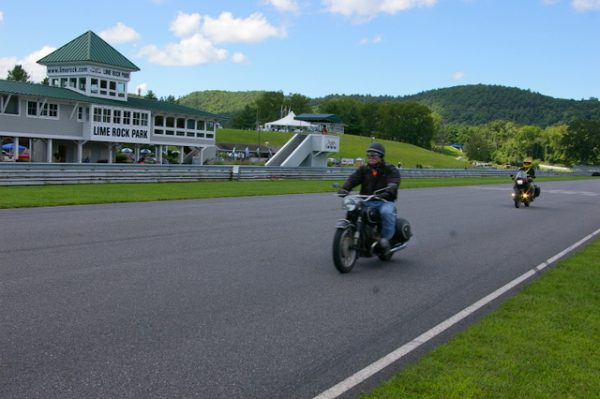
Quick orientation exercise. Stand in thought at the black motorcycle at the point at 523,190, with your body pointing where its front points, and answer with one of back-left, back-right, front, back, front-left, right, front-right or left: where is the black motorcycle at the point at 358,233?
front-left

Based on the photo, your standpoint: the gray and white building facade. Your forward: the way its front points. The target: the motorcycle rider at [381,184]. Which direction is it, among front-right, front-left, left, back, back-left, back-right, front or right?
front-right

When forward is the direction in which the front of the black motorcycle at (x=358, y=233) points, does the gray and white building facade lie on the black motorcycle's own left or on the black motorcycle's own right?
on the black motorcycle's own right

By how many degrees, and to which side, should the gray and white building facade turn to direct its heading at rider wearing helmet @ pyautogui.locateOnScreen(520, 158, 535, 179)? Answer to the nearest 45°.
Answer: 0° — it already faces them

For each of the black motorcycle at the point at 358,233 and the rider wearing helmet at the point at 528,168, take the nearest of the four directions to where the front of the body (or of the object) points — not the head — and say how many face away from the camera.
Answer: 0

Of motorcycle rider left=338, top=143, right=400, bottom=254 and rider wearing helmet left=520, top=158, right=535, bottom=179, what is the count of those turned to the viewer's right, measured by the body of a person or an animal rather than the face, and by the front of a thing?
0

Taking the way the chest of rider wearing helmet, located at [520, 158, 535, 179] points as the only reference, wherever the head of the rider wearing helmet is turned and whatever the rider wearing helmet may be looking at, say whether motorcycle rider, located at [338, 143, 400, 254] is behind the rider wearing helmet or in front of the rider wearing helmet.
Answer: in front

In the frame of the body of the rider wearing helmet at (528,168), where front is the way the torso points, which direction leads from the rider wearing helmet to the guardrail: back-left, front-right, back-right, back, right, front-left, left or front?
front-right

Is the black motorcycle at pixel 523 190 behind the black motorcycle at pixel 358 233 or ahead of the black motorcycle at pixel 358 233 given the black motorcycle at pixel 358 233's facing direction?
behind

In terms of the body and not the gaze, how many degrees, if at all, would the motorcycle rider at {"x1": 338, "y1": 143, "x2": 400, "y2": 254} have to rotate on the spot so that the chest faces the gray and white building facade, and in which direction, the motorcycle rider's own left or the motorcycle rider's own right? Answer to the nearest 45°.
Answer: approximately 90° to the motorcycle rider's own right

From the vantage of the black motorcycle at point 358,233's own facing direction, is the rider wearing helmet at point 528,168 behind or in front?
behind
